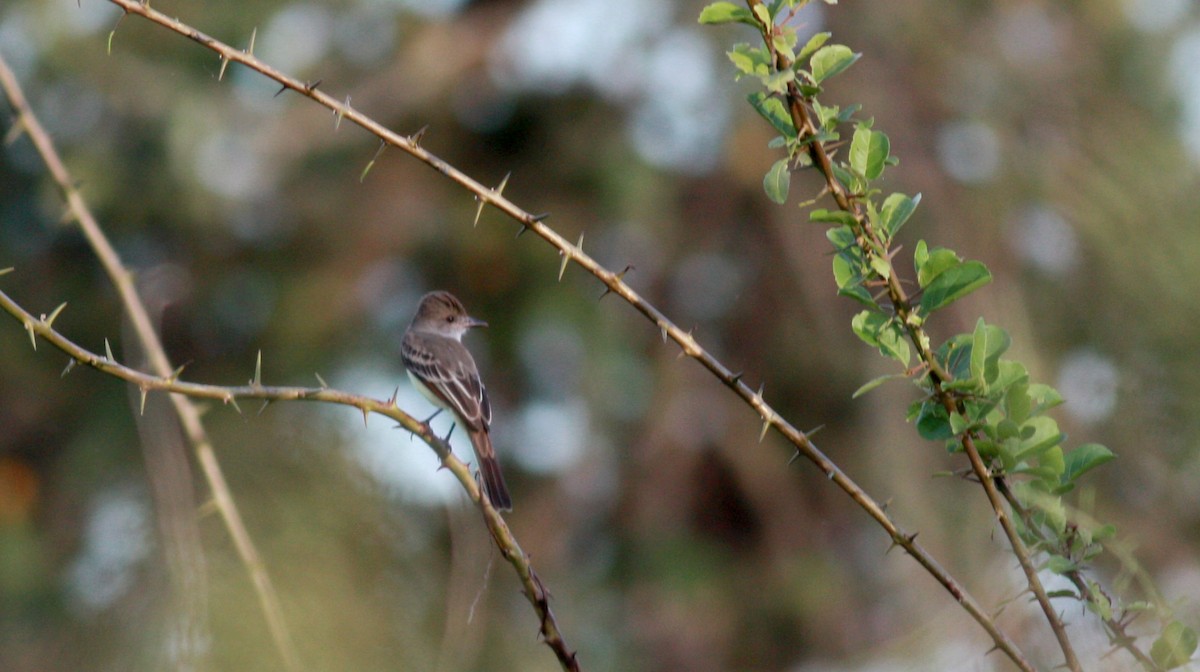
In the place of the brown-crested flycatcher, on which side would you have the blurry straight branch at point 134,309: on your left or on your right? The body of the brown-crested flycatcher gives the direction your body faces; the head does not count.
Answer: on your left
